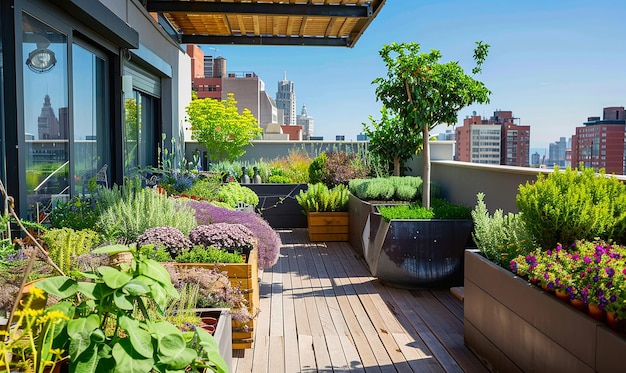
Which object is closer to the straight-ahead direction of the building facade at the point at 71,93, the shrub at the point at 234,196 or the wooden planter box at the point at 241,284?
the wooden planter box

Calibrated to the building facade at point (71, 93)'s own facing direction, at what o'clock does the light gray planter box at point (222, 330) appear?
The light gray planter box is roughly at 1 o'clock from the building facade.

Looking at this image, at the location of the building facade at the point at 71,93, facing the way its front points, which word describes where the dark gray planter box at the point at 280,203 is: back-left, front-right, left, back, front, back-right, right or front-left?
left

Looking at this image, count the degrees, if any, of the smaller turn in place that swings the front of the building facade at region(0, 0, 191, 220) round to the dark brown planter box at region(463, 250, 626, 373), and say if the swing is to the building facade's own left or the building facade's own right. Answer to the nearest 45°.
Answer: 0° — it already faces it

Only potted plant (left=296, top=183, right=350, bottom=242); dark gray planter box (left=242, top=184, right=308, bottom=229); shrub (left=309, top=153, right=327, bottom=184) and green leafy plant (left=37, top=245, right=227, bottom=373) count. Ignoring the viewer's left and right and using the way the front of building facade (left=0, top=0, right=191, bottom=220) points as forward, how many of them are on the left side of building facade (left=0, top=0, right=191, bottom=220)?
3

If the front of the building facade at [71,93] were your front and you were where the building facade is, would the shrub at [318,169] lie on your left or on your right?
on your left

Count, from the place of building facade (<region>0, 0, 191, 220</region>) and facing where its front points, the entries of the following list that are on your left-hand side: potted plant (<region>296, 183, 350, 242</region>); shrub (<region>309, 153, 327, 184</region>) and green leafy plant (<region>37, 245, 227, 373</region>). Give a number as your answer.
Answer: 2

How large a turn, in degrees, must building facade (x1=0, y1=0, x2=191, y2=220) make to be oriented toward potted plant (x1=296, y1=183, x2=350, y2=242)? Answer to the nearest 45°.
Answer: approximately 90° to its left

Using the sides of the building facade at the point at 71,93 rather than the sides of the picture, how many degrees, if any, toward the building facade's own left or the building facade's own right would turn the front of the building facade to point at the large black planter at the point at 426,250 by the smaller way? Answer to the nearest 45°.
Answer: approximately 45° to the building facade's own left

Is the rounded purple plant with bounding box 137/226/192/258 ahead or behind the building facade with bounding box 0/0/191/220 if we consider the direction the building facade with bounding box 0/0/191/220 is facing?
ahead

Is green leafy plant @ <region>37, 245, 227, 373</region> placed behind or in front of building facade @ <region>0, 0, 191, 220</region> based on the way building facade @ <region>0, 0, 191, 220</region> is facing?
in front

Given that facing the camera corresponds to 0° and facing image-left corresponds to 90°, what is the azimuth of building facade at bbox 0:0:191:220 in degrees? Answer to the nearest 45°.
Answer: approximately 315°
